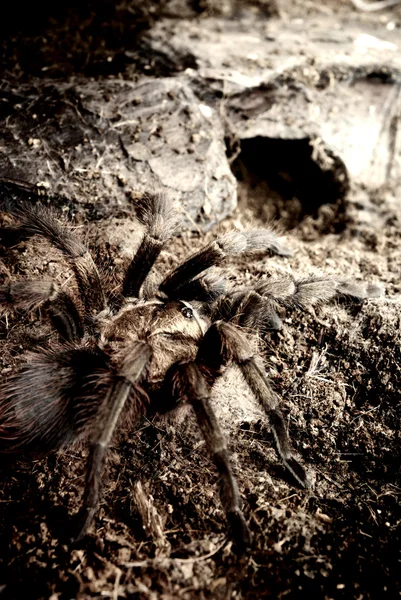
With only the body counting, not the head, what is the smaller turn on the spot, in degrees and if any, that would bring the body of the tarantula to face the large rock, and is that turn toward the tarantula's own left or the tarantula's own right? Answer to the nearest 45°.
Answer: approximately 45° to the tarantula's own left

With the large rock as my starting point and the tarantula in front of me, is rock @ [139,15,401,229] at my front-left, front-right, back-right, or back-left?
back-left

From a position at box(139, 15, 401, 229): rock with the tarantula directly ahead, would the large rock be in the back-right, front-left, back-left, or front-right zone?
front-right

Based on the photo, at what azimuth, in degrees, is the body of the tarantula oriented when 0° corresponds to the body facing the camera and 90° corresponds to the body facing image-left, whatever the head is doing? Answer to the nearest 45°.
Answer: approximately 225°

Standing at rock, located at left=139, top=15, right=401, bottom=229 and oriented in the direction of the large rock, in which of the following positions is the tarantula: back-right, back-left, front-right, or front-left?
front-left

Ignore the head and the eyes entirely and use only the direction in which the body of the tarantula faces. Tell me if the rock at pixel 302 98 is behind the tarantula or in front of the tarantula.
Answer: in front

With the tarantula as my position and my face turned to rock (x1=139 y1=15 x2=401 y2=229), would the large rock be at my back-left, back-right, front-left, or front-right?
front-left

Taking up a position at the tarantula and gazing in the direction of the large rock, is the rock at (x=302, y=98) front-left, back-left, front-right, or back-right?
front-right
